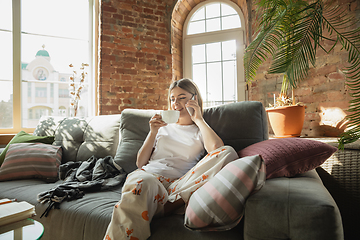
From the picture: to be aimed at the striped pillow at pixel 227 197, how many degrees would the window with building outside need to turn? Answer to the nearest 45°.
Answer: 0° — it already faces it

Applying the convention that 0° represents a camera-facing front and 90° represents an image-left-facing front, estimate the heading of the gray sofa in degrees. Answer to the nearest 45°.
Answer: approximately 0°

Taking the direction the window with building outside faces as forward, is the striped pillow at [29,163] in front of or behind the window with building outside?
in front

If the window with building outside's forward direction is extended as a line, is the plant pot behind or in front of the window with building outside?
in front

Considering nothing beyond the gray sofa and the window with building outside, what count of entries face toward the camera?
2

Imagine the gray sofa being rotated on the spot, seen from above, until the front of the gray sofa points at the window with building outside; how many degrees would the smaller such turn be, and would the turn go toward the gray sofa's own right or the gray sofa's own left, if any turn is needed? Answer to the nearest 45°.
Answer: approximately 135° to the gray sofa's own right

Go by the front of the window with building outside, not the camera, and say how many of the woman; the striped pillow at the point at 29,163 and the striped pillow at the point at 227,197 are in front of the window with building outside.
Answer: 3
